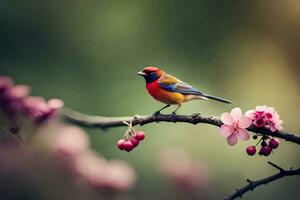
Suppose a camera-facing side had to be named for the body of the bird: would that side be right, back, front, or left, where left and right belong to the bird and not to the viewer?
left
